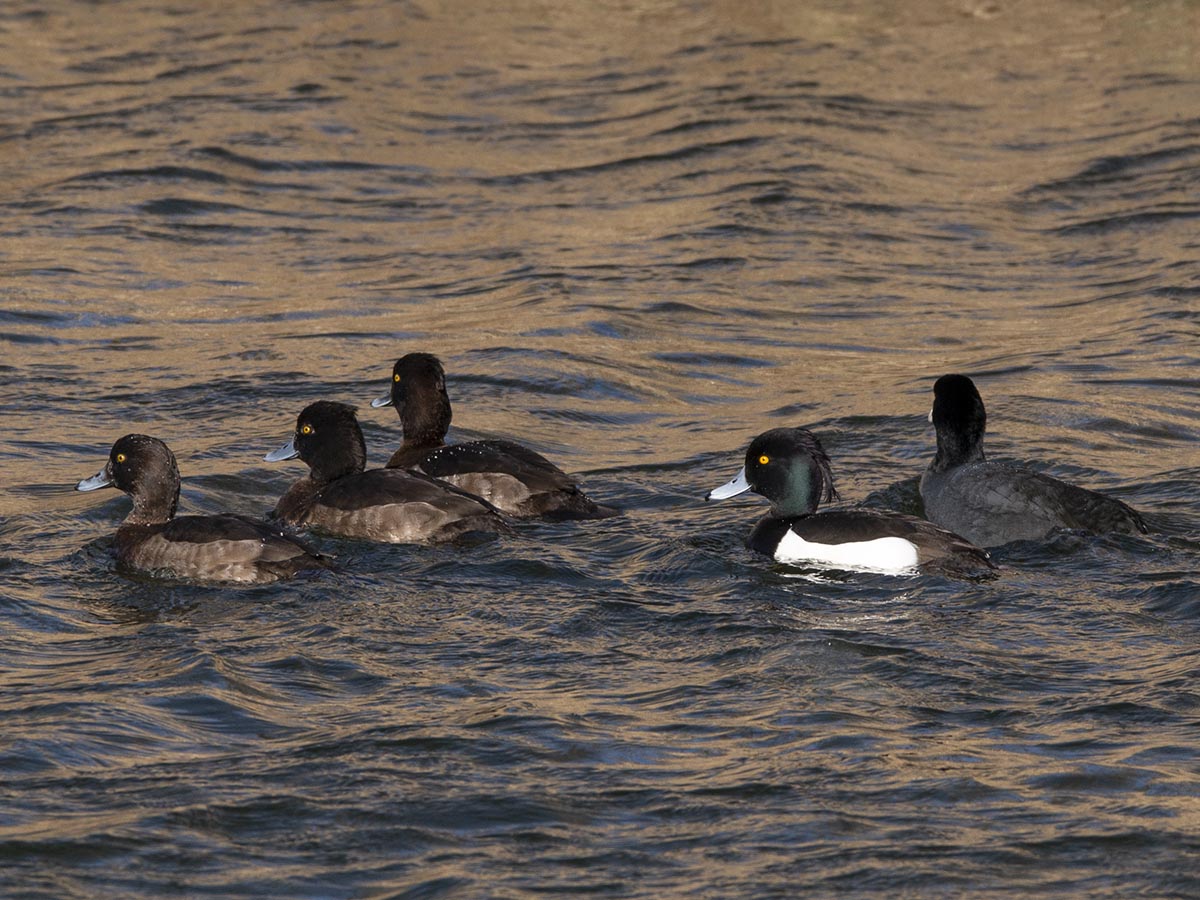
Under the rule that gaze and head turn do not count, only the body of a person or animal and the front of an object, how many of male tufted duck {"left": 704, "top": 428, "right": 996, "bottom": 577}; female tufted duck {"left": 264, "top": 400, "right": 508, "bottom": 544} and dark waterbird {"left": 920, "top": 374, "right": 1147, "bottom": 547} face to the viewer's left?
3

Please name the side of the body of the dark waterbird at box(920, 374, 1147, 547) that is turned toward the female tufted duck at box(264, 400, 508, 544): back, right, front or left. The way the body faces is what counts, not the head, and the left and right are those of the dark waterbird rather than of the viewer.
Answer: front

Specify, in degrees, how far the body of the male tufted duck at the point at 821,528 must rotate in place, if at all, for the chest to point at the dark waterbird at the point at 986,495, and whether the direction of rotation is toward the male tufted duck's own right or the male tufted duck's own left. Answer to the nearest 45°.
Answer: approximately 135° to the male tufted duck's own right

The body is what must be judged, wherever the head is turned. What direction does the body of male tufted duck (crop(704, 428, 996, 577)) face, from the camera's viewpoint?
to the viewer's left

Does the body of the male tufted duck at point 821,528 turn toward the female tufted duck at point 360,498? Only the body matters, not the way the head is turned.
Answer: yes

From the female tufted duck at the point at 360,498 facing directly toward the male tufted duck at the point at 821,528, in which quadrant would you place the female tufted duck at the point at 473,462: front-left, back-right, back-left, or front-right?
front-left

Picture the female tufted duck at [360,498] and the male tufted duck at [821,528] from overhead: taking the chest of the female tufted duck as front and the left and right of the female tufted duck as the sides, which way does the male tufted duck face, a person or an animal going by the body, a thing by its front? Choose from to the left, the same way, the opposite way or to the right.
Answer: the same way

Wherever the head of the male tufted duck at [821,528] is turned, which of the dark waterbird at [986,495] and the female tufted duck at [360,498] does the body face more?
the female tufted duck

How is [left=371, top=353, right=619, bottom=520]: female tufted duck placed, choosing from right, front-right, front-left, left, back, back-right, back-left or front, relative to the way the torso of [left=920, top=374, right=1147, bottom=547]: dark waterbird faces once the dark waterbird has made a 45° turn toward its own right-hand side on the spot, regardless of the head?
front-left

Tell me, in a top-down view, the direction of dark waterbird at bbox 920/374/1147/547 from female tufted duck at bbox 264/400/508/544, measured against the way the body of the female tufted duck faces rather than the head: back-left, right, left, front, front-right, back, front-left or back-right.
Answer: back

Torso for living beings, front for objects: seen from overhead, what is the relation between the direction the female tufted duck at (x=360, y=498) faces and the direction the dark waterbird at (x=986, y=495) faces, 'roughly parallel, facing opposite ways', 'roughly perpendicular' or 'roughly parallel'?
roughly parallel

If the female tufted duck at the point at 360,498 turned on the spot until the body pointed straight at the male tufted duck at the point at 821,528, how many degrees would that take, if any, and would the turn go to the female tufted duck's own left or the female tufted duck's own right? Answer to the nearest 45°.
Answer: approximately 180°

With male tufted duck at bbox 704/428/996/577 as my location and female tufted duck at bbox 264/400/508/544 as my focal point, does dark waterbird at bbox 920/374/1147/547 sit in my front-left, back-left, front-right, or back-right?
back-right

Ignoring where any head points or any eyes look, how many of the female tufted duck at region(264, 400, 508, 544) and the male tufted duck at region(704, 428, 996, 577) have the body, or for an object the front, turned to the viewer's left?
2

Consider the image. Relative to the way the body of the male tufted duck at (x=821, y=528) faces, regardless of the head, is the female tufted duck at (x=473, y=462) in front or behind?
in front

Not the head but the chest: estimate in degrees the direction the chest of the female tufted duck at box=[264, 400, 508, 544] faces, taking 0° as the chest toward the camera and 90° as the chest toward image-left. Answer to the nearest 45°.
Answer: approximately 90°

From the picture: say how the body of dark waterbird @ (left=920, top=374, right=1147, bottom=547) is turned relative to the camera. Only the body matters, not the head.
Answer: to the viewer's left
